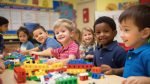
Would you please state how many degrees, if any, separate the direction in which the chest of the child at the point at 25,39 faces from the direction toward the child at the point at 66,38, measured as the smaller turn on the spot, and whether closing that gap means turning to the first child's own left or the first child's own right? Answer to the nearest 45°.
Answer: approximately 45° to the first child's own left

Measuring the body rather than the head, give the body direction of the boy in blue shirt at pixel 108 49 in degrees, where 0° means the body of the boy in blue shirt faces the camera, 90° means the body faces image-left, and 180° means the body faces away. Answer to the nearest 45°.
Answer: approximately 45°

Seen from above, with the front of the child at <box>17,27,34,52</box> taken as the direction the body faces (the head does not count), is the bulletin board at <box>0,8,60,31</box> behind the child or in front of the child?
behind

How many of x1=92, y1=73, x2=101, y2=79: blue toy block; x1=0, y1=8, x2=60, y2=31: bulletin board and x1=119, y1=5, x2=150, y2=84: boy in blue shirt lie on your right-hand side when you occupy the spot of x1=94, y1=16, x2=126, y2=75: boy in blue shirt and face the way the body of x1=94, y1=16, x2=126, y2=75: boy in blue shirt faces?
1

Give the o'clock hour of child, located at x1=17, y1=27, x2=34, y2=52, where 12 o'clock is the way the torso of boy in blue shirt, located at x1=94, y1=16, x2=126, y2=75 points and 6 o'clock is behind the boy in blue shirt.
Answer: The child is roughly at 3 o'clock from the boy in blue shirt.

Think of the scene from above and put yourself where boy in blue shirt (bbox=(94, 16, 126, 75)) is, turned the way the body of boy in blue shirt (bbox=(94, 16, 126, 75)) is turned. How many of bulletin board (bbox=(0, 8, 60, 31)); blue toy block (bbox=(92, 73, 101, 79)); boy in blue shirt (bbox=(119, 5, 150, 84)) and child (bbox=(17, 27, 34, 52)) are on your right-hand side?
2

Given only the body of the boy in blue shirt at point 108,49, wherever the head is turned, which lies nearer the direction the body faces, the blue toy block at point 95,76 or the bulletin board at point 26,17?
the blue toy block
